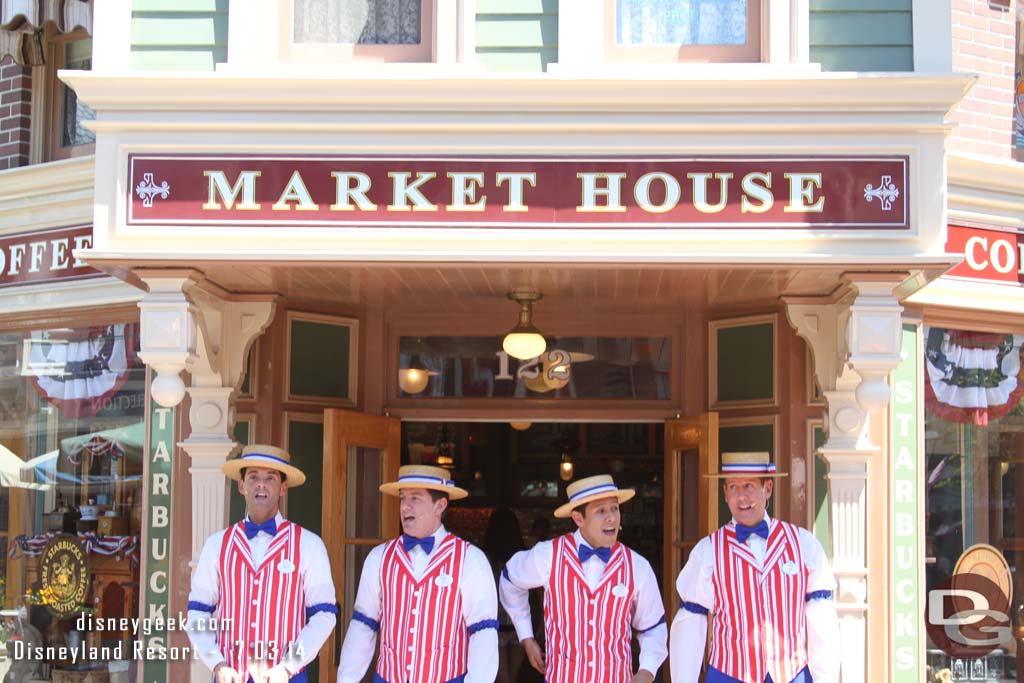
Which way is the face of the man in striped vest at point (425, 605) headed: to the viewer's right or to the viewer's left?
to the viewer's left

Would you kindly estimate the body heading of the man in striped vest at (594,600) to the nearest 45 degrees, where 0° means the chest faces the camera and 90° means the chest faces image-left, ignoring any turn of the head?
approximately 0°

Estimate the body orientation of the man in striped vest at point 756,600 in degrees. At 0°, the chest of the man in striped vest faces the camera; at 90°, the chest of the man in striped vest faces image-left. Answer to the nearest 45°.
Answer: approximately 0°

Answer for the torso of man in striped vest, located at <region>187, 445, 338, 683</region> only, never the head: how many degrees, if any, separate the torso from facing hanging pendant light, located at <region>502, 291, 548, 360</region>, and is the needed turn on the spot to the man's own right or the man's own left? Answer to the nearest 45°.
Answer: approximately 135° to the man's own left
